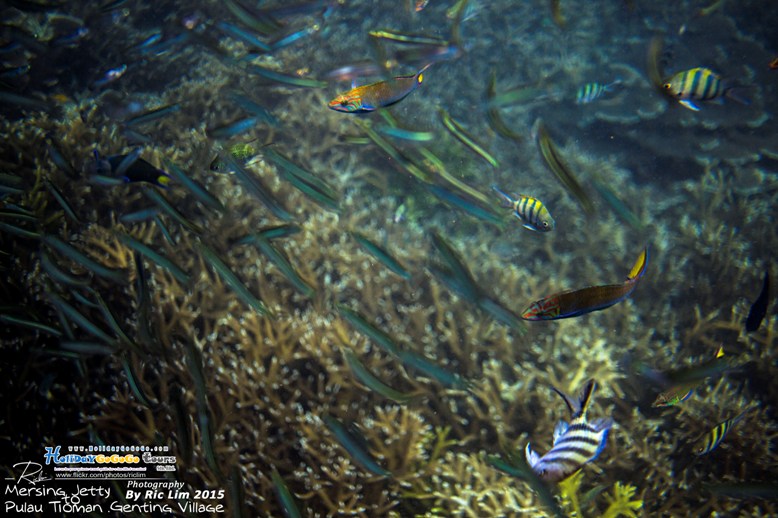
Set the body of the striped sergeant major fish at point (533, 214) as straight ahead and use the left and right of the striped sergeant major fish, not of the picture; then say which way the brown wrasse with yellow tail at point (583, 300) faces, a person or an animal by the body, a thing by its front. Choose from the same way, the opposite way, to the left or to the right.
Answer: the opposite way

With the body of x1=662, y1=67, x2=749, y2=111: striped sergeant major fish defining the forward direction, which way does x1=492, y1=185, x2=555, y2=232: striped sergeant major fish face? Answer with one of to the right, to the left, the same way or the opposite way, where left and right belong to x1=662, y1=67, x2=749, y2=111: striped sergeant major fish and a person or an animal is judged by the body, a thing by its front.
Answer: the opposite way

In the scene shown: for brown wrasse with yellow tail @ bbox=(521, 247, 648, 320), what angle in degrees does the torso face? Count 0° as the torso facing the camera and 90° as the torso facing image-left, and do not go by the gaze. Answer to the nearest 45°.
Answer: approximately 90°

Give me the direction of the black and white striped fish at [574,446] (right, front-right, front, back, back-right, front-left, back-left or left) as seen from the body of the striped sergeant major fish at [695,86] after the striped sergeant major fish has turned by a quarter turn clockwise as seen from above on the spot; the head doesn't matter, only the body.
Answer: back

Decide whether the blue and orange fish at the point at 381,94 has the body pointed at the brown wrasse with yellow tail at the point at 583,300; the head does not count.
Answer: no

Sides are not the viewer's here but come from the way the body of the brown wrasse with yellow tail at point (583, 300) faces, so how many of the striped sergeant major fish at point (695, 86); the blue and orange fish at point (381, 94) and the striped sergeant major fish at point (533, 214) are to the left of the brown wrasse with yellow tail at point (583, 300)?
0

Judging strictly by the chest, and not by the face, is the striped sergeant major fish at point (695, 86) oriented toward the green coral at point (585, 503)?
no

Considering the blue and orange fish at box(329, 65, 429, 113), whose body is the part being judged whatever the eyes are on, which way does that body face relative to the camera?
to the viewer's left

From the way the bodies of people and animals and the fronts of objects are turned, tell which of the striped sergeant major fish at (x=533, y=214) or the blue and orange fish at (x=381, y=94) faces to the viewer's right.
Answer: the striped sergeant major fish

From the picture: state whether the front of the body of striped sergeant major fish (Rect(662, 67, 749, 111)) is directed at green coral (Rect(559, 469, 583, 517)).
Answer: no

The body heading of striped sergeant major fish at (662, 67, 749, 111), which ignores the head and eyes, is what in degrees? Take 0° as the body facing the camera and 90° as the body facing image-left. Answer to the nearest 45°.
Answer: approximately 90°

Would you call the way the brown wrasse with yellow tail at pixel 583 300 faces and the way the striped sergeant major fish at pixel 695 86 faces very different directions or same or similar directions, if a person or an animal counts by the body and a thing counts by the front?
same or similar directions

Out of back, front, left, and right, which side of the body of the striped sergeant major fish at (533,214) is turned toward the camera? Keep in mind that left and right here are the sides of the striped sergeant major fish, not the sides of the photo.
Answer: right

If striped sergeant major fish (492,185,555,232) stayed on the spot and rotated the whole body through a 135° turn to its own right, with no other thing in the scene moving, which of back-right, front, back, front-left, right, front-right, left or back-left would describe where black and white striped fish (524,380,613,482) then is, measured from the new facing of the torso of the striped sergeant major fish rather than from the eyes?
front-left

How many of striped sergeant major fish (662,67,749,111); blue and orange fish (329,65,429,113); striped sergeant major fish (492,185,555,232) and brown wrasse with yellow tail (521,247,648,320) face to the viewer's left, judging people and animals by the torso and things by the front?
3
